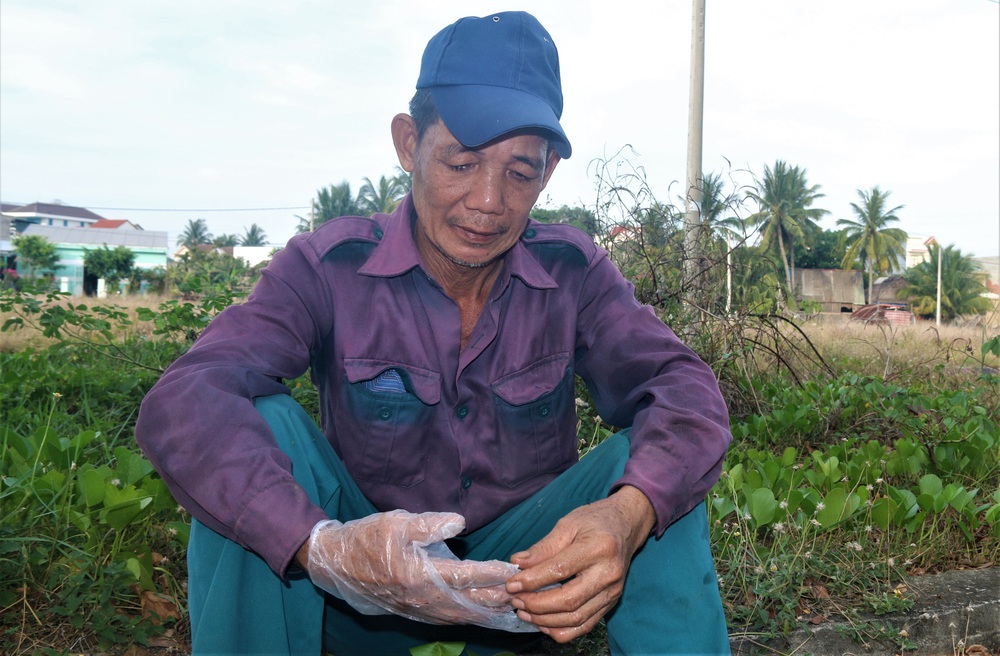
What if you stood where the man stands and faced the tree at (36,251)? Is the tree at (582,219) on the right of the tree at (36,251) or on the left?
right

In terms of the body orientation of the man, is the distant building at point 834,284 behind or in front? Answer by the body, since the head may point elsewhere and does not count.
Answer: behind

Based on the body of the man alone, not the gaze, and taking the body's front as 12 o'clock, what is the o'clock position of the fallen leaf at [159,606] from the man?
The fallen leaf is roughly at 4 o'clock from the man.

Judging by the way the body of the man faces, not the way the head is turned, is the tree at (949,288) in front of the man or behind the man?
behind

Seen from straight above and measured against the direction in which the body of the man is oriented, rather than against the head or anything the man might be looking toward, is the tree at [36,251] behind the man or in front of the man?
behind

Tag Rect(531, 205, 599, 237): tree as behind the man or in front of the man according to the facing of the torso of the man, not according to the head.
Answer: behind

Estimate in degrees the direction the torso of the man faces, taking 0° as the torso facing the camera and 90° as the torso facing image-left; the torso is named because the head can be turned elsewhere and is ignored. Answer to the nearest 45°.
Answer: approximately 0°

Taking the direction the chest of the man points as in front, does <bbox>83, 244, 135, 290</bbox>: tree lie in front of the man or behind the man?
behind
